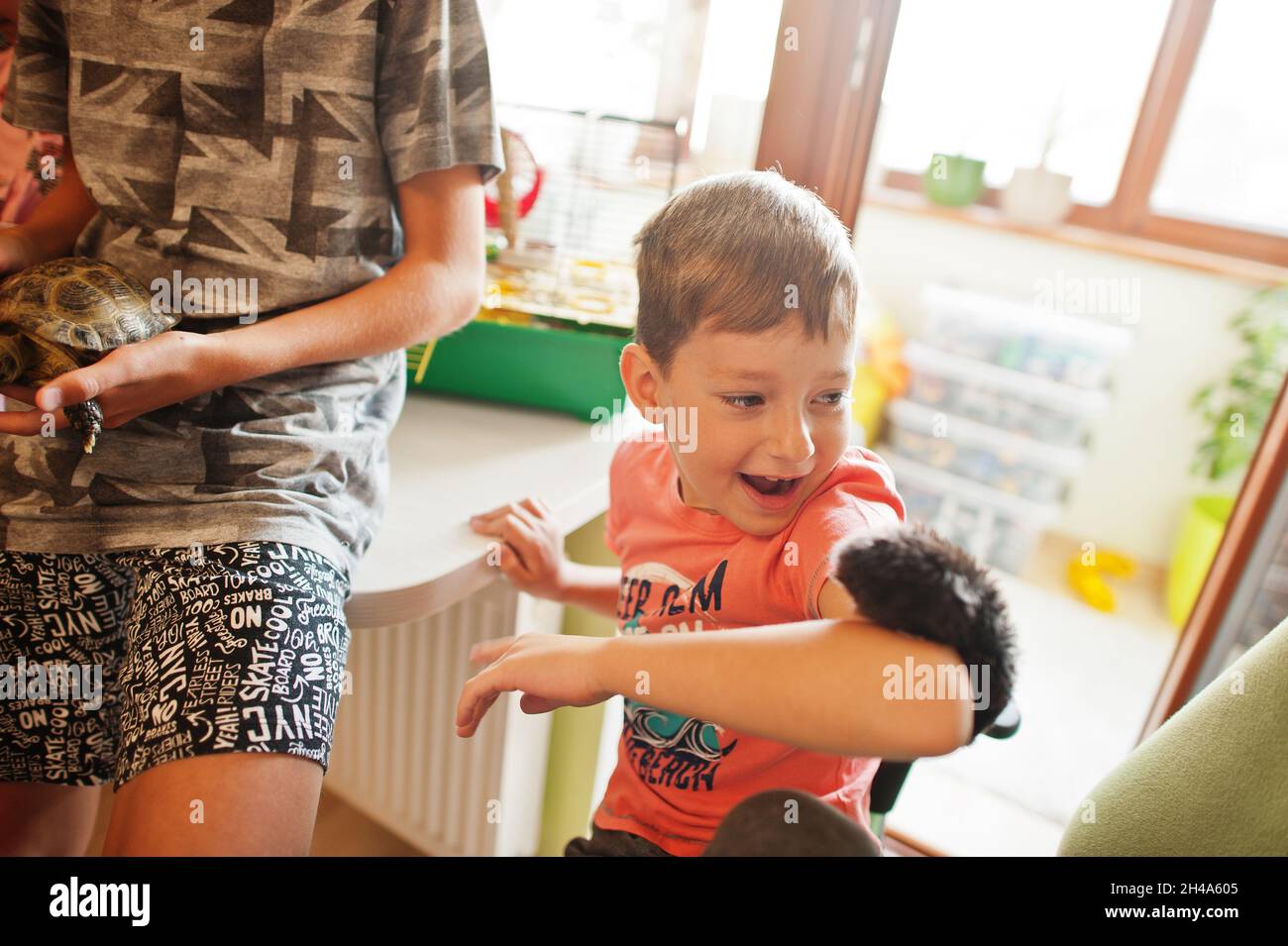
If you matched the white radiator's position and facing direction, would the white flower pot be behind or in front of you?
behind

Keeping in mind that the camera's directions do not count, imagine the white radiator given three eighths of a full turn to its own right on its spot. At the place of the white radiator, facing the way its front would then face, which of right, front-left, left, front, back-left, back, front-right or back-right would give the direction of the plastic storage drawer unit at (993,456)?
front-right

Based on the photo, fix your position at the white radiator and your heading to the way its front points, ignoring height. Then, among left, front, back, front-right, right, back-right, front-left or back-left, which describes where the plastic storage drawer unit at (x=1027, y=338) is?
back

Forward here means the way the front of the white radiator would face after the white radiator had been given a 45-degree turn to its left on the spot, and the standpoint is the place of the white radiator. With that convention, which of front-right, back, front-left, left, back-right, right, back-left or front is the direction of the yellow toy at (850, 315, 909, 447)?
back-left

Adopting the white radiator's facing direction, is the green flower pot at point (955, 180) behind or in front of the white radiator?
behind
